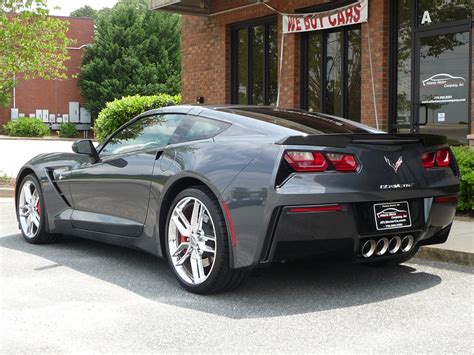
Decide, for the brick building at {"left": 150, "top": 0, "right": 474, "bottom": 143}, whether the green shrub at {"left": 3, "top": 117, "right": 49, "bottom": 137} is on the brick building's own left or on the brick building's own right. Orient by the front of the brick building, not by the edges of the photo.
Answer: on the brick building's own right

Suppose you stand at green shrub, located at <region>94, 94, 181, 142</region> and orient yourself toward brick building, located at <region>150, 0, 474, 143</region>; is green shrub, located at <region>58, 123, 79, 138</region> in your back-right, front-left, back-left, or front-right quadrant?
back-left

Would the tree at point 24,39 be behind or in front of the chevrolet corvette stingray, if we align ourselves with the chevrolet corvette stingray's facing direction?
in front

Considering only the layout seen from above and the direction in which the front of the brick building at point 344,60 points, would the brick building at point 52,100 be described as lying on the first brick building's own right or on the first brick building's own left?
on the first brick building's own right

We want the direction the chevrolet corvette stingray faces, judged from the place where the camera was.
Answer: facing away from the viewer and to the left of the viewer

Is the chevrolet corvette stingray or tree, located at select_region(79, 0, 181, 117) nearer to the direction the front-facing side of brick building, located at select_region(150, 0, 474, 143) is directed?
the chevrolet corvette stingray

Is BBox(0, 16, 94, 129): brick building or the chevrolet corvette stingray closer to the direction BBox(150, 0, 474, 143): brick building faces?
the chevrolet corvette stingray

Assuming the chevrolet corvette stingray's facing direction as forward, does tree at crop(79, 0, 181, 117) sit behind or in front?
in front

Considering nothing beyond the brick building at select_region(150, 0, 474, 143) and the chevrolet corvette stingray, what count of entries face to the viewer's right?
0

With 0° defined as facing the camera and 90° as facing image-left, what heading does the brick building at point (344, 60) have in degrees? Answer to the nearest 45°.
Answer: approximately 45°

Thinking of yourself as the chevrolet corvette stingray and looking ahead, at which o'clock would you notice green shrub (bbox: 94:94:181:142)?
The green shrub is roughly at 1 o'clock from the chevrolet corvette stingray.
